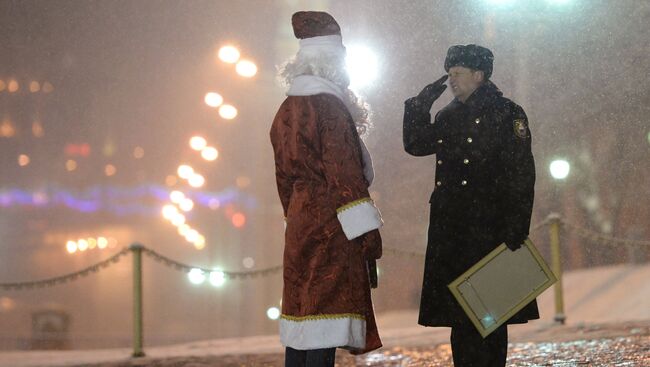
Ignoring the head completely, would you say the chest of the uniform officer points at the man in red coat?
yes

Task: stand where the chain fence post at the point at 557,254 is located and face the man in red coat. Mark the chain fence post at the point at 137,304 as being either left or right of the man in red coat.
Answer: right

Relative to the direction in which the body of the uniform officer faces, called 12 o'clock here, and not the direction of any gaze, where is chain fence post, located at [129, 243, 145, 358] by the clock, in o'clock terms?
The chain fence post is roughly at 3 o'clock from the uniform officer.

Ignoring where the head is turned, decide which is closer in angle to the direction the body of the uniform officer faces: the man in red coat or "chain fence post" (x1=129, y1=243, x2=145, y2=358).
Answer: the man in red coat

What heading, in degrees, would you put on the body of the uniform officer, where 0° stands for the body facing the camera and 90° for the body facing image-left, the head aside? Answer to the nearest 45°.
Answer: approximately 45°

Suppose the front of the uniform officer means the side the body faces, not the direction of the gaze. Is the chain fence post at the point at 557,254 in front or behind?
behind
